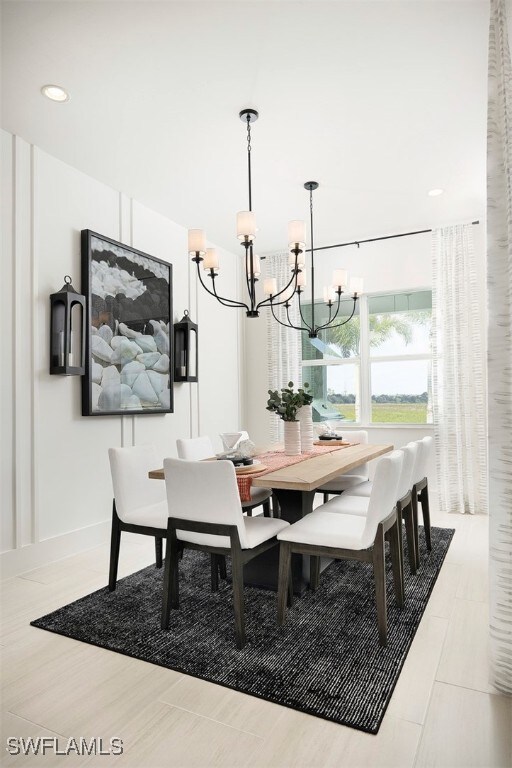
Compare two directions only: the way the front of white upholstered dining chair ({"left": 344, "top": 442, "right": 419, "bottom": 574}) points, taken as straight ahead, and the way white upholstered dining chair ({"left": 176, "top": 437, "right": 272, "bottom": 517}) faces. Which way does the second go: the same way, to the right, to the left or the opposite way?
the opposite way

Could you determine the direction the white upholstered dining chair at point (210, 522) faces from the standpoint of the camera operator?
facing away from the viewer and to the right of the viewer

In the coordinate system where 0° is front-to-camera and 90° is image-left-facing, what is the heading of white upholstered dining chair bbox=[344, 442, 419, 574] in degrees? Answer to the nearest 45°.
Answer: approximately 135°

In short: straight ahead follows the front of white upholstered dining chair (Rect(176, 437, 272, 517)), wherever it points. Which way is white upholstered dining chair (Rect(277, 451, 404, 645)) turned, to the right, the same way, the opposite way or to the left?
the opposite way

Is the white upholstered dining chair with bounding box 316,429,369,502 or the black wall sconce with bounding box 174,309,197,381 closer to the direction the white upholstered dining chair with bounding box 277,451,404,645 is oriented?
the black wall sconce

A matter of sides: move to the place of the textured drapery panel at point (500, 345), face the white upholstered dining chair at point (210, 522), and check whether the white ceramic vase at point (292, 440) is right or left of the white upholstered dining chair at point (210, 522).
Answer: right
